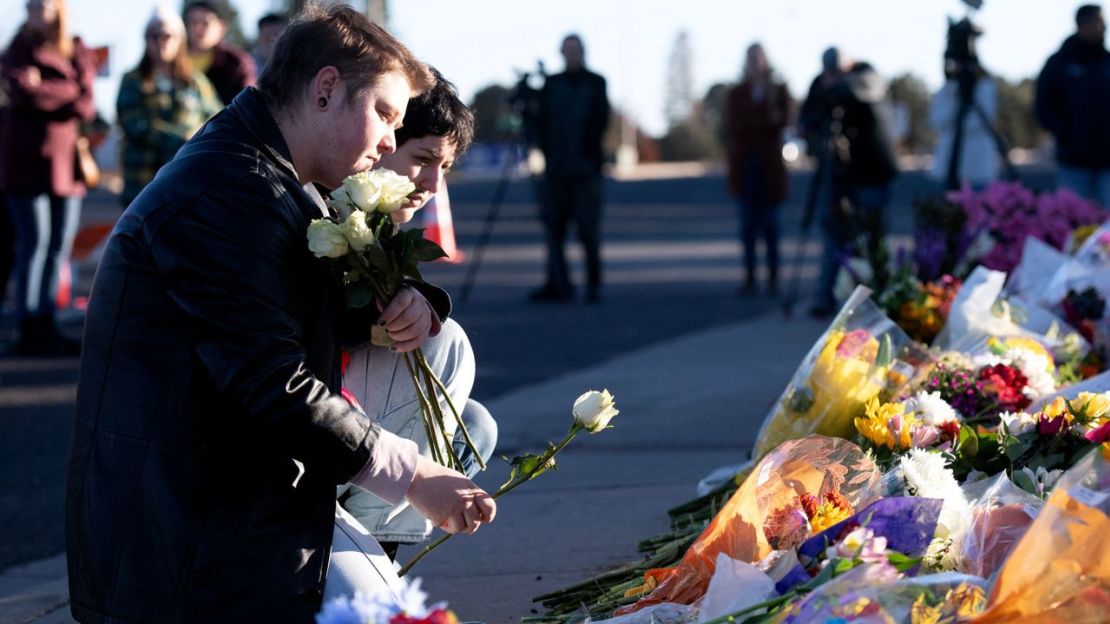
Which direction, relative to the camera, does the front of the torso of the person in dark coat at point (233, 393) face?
to the viewer's right

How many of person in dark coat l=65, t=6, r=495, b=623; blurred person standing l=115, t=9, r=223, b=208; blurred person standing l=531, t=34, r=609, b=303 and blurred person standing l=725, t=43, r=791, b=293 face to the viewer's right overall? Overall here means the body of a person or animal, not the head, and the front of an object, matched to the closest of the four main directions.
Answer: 1

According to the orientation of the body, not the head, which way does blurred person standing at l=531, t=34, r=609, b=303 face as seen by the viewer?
toward the camera

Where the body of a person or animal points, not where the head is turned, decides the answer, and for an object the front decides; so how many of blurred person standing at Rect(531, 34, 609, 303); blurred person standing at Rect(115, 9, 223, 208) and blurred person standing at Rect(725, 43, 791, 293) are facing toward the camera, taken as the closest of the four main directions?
3

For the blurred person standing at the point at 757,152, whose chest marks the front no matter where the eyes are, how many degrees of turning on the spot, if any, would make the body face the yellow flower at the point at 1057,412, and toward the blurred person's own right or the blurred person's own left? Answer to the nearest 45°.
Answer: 0° — they already face it

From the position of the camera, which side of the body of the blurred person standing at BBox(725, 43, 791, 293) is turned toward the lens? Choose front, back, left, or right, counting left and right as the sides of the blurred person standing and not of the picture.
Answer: front

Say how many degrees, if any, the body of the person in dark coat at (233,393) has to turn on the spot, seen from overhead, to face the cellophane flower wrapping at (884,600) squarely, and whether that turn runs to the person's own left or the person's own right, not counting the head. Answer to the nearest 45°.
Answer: approximately 45° to the person's own right

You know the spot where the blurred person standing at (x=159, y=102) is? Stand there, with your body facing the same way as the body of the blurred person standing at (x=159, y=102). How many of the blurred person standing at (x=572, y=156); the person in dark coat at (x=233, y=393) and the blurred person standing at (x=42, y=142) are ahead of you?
1

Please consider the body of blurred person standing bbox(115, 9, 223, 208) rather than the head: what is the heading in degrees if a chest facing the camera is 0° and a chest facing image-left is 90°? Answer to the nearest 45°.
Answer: approximately 0°

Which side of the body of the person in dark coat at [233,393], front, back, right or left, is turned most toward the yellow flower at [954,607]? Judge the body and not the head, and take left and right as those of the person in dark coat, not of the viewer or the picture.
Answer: front

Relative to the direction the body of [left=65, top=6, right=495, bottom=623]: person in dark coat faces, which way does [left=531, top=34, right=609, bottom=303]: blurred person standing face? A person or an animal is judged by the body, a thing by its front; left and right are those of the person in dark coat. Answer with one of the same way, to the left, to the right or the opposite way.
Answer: to the right

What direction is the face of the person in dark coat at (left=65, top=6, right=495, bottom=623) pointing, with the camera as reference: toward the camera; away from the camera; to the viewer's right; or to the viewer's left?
to the viewer's right

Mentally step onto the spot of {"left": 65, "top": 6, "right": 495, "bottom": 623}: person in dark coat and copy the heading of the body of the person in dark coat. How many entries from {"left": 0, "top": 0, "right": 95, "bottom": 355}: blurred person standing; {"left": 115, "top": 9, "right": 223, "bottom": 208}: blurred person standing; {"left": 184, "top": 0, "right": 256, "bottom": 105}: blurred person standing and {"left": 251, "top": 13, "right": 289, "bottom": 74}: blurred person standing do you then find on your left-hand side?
4

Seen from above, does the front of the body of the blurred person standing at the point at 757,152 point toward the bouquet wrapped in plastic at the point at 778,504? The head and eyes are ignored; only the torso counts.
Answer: yes
